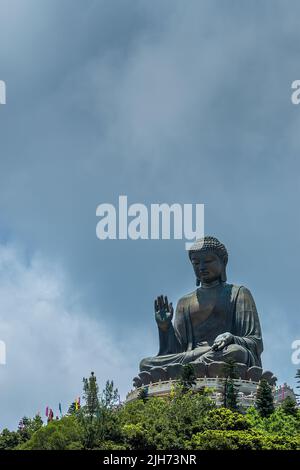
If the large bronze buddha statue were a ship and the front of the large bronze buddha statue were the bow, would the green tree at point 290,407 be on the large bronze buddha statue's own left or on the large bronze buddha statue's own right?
on the large bronze buddha statue's own left

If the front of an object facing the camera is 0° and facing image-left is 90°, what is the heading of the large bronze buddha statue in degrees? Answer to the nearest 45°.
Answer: approximately 45°

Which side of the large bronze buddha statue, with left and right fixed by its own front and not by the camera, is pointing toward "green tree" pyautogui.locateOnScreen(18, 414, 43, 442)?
front

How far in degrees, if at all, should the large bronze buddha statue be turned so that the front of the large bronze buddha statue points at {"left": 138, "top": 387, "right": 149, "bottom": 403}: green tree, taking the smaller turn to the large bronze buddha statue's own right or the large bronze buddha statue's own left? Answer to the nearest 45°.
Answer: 0° — it already faces it

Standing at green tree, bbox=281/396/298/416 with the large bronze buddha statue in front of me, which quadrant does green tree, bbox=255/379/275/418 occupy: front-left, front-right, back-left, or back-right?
front-left

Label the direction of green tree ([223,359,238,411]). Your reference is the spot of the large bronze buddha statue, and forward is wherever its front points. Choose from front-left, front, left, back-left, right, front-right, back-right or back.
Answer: front-left

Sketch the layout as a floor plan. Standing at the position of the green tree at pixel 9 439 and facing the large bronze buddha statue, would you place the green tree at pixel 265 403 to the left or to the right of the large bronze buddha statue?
right

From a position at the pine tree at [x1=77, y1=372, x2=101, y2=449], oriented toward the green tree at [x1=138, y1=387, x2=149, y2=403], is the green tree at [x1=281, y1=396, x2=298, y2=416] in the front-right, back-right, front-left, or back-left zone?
front-right

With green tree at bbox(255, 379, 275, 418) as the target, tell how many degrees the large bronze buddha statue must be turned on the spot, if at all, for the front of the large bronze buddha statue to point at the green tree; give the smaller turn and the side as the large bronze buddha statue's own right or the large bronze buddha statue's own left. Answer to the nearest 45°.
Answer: approximately 45° to the large bronze buddha statue's own left

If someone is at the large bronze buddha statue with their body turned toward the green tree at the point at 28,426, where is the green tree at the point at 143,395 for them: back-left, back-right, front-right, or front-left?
front-left
